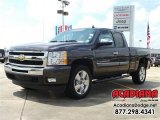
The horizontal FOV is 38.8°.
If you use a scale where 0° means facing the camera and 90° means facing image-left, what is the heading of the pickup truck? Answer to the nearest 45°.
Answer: approximately 45°
